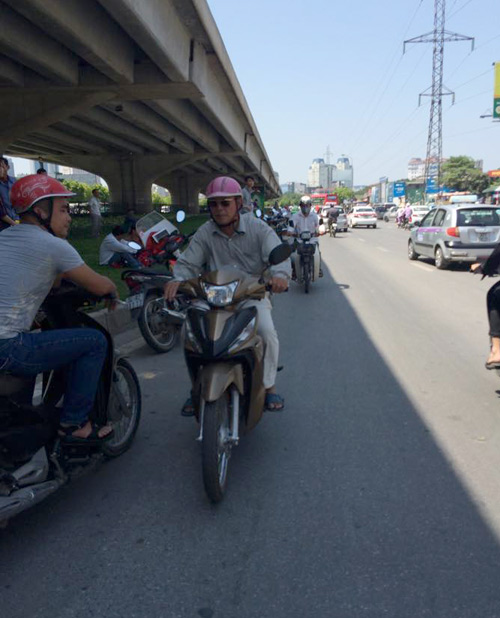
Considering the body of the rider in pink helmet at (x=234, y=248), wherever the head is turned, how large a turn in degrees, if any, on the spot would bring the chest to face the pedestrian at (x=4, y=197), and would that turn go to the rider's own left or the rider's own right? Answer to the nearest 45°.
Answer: approximately 135° to the rider's own right

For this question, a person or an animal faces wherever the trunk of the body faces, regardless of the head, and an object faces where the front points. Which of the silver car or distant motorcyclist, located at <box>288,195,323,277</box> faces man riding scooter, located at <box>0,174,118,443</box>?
the distant motorcyclist

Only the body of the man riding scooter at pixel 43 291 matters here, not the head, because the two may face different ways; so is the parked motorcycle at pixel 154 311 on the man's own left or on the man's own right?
on the man's own left

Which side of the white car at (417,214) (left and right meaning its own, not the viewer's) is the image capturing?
back

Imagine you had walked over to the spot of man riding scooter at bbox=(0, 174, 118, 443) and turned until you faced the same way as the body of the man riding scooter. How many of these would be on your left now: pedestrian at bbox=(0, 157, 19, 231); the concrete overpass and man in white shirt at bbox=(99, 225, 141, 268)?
3

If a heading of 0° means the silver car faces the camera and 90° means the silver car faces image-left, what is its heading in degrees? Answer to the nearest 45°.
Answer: approximately 135°

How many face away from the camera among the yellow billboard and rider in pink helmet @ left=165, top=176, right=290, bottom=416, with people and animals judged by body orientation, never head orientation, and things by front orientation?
0

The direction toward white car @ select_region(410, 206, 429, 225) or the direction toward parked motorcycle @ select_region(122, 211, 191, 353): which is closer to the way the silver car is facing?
the white car

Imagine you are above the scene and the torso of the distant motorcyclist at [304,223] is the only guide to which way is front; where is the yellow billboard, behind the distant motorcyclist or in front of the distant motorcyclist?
behind

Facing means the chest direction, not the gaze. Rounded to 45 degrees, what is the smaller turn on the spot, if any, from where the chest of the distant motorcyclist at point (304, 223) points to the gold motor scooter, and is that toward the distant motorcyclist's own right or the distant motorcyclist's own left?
0° — they already face it

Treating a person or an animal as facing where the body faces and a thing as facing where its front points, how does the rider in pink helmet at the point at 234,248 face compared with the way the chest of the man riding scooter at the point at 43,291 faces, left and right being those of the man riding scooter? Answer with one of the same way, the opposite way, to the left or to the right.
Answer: to the right

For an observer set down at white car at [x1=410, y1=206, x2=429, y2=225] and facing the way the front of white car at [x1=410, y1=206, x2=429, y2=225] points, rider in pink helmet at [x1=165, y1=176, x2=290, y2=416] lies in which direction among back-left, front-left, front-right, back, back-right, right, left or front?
back
